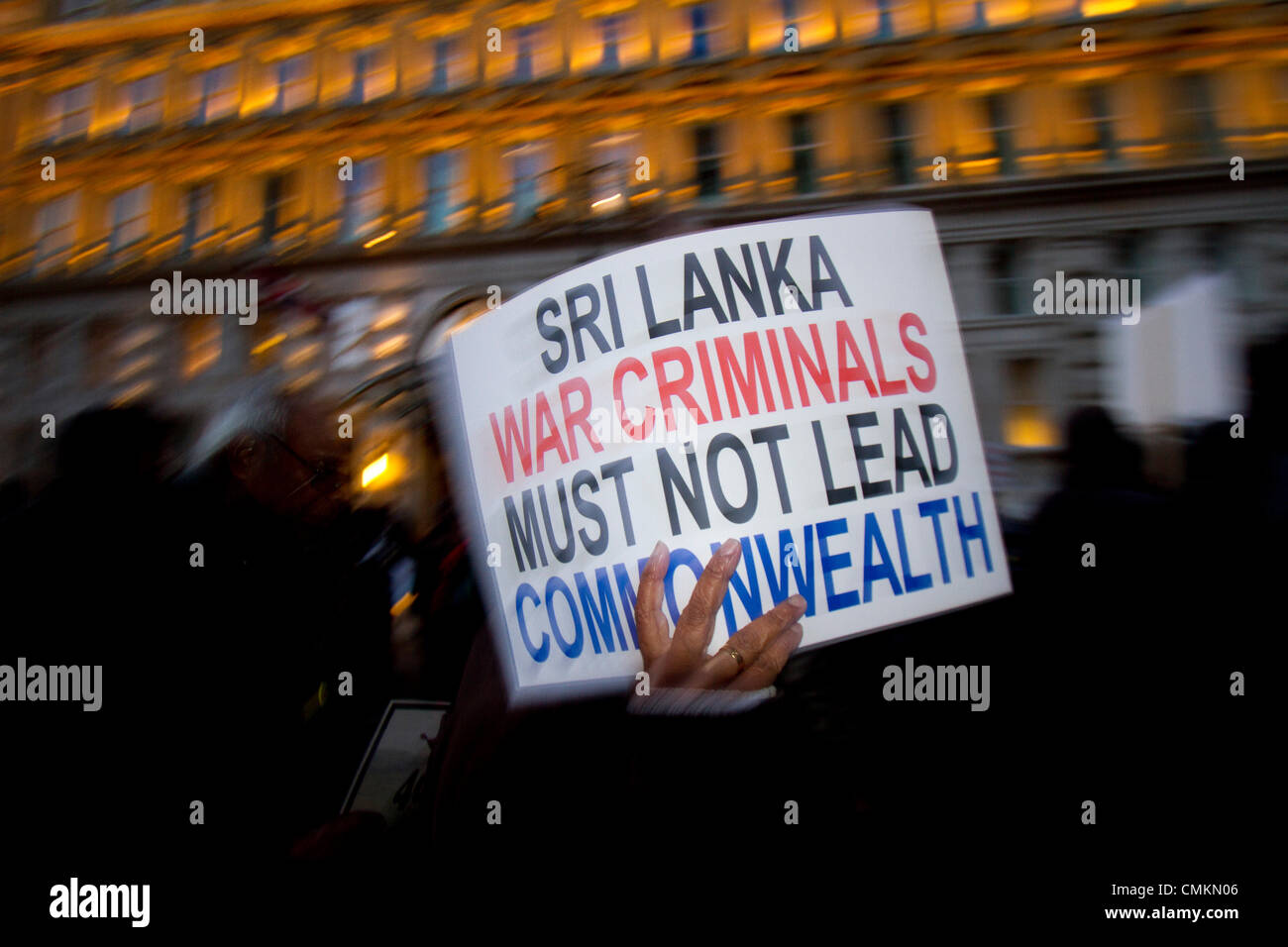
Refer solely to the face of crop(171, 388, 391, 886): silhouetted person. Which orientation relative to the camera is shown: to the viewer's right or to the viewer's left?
to the viewer's right

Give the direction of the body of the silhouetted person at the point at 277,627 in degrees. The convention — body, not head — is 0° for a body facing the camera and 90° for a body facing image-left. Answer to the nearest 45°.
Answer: approximately 270°
